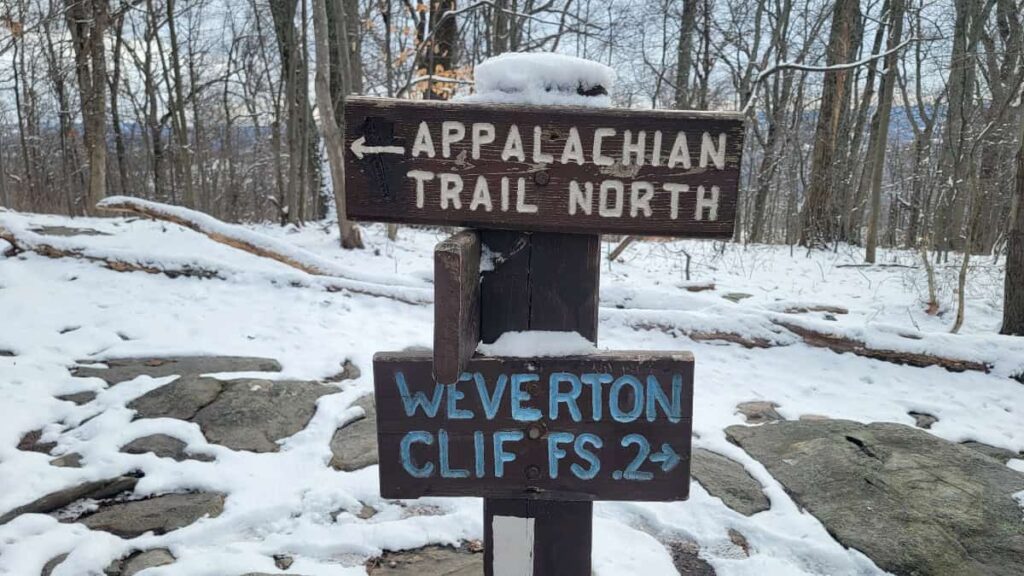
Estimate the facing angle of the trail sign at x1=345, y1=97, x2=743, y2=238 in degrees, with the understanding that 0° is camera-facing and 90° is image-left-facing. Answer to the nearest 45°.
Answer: approximately 0°

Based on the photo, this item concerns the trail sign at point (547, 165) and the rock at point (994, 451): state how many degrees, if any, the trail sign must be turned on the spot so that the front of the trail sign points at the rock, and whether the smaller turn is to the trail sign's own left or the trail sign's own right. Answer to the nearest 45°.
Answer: approximately 135° to the trail sign's own left

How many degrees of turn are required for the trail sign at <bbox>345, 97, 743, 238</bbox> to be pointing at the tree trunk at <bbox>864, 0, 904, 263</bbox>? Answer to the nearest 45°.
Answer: approximately 135° to its left

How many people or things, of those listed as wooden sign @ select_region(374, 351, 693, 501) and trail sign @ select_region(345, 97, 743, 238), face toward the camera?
2

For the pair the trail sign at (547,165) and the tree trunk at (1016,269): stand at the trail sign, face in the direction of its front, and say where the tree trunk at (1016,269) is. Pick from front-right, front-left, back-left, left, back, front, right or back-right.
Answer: back-left

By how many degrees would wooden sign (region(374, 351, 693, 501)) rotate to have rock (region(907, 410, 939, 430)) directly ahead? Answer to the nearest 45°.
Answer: approximately 135° to its left

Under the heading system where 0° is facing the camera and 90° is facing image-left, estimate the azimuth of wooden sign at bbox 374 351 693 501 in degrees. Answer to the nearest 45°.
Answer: approximately 0°

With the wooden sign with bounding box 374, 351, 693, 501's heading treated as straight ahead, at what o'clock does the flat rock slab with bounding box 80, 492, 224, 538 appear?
The flat rock slab is roughly at 4 o'clock from the wooden sign.

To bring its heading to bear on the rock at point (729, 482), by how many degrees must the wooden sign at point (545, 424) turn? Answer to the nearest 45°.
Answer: approximately 135° to its left

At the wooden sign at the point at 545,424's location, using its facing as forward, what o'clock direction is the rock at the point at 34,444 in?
The rock is roughly at 4 o'clock from the wooden sign.
